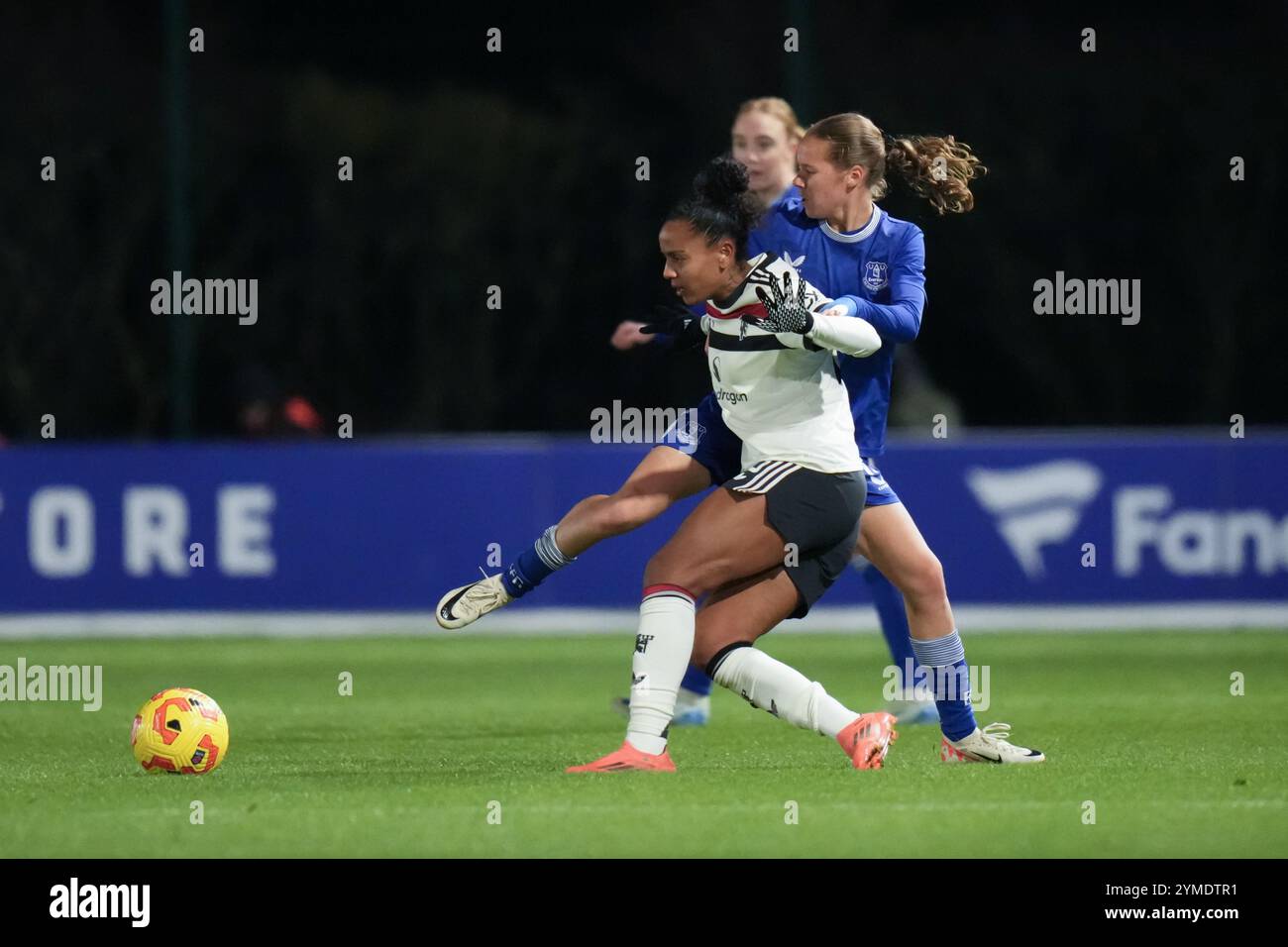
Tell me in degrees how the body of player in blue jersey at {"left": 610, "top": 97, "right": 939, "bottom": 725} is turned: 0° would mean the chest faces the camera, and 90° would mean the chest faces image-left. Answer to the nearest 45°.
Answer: approximately 45°

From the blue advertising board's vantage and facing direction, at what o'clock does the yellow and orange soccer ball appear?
The yellow and orange soccer ball is roughly at 12 o'clock from the blue advertising board.

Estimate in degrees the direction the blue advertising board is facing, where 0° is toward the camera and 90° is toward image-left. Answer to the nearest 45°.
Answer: approximately 0°

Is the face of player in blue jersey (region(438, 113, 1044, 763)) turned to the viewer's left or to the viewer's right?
to the viewer's left

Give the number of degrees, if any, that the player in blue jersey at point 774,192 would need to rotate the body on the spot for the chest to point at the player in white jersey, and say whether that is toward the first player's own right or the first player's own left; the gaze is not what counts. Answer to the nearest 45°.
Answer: approximately 45° to the first player's own left

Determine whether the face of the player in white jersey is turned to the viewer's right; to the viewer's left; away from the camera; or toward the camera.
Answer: to the viewer's left

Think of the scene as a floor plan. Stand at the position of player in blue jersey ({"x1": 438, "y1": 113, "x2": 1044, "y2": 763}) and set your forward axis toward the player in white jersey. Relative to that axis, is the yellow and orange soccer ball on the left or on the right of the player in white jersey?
right
